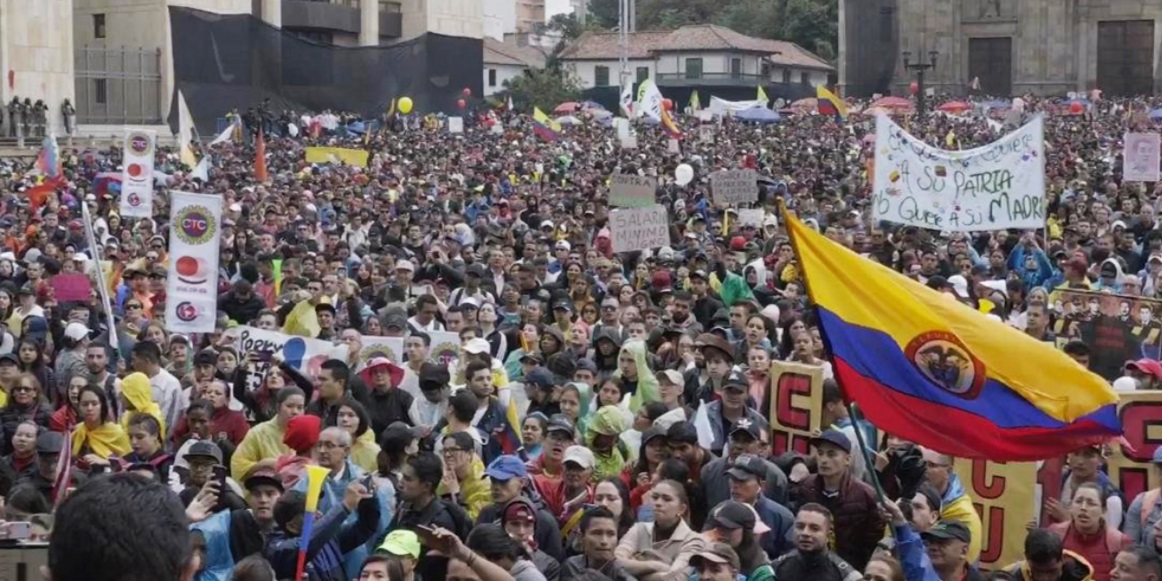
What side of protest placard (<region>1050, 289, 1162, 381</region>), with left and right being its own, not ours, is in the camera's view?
front

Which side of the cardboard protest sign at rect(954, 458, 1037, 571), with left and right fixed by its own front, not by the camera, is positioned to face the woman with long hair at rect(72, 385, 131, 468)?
right

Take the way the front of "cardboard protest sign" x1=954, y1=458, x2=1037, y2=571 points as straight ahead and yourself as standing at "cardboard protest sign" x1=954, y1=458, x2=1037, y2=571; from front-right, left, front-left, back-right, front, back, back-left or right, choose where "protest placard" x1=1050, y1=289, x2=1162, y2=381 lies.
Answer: back

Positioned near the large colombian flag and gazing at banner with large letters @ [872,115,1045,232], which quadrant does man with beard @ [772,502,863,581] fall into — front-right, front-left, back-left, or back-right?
back-left

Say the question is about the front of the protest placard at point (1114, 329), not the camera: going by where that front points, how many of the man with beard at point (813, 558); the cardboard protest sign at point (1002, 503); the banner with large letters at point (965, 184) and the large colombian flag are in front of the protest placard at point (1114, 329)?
3

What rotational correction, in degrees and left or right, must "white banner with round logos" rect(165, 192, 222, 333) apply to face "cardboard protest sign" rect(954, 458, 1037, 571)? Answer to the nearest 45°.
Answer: approximately 45° to its left

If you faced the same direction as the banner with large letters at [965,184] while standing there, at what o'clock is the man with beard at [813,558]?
The man with beard is roughly at 12 o'clock from the banner with large letters.

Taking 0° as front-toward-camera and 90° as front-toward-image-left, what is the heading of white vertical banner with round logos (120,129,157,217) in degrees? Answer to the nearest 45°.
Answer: approximately 0°

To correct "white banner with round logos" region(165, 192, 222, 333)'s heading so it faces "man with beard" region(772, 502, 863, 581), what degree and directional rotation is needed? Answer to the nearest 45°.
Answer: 0° — it already faces them

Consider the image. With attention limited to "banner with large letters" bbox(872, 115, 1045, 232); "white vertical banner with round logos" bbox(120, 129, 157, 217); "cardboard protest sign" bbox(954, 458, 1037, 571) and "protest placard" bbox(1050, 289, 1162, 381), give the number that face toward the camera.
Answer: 4

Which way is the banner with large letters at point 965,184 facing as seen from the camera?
toward the camera

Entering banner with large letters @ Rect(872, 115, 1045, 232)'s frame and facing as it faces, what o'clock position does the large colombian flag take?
The large colombian flag is roughly at 12 o'clock from the banner with large letters.

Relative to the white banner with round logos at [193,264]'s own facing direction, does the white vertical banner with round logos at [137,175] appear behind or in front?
behind

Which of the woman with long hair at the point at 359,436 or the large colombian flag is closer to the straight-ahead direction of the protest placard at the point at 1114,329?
the large colombian flag

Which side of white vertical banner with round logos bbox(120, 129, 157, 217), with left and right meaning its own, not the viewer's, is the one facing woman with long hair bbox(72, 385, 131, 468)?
front

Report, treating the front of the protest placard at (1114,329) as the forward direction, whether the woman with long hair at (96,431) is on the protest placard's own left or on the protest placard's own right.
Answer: on the protest placard's own right
